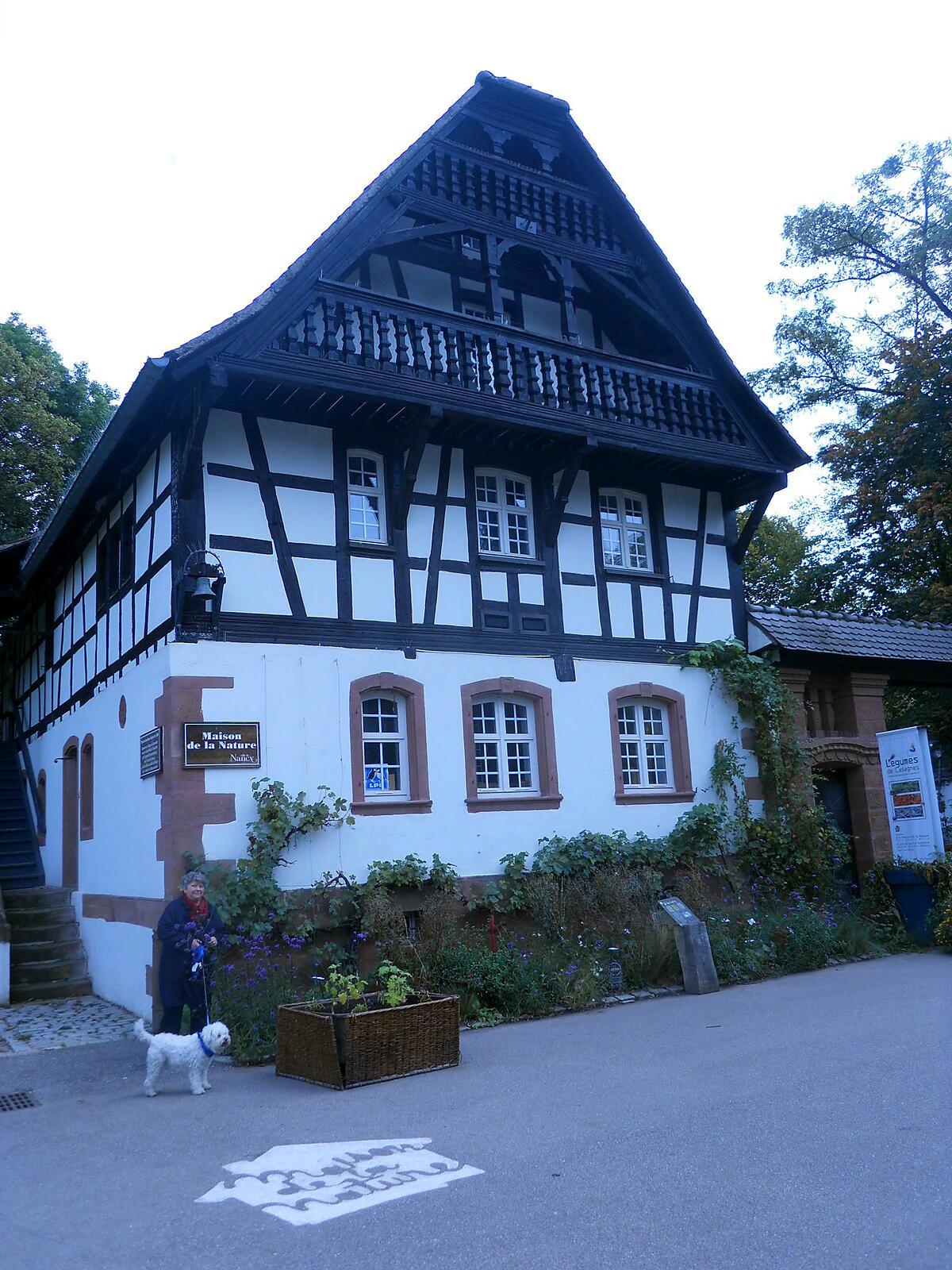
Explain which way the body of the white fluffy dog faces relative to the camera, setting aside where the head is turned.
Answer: to the viewer's right

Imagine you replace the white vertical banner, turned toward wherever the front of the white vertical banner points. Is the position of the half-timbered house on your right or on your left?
on your right

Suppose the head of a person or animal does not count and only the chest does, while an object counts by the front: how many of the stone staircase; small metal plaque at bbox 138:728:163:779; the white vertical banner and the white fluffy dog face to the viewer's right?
1

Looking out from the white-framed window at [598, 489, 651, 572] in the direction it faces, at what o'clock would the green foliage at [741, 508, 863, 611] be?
The green foliage is roughly at 8 o'clock from the white-framed window.

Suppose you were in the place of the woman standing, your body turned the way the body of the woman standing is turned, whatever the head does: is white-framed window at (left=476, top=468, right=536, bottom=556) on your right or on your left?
on your left

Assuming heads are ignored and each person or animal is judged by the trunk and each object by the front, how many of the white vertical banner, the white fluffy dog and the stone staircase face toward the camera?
2

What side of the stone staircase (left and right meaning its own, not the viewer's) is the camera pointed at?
front

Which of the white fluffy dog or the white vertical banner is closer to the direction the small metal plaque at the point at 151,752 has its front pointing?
the white fluffy dog

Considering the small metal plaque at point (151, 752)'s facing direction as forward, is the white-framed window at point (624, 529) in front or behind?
behind

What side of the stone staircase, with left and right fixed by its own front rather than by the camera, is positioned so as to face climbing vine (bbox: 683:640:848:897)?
left

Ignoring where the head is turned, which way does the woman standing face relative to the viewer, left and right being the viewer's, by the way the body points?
facing the viewer and to the right of the viewer

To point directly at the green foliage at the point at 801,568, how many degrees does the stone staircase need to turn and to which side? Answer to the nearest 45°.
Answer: approximately 135° to its left

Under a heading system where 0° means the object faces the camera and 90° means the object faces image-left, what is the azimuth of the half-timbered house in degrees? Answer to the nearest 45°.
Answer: approximately 315°

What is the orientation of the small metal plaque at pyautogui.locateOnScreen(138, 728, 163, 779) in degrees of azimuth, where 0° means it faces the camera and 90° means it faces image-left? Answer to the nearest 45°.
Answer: approximately 45°

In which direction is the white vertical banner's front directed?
toward the camera
